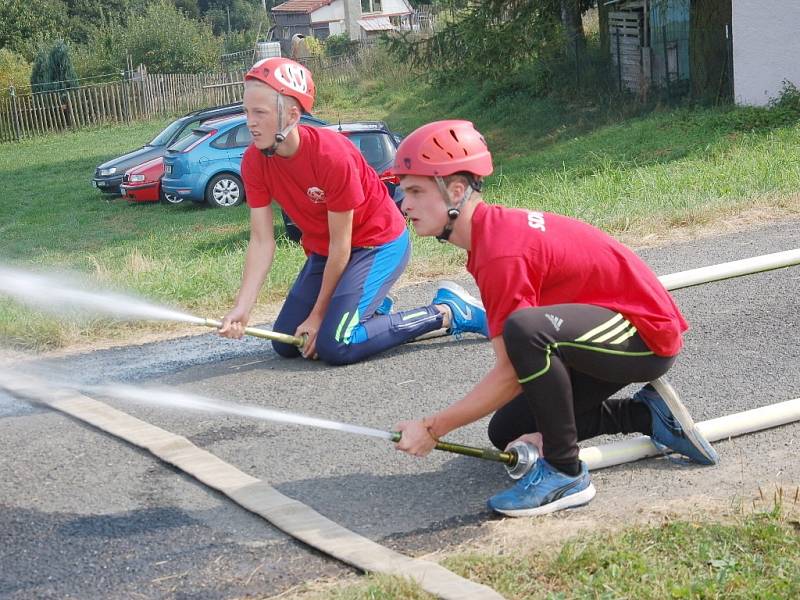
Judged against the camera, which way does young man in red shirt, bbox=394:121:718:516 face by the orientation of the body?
to the viewer's left

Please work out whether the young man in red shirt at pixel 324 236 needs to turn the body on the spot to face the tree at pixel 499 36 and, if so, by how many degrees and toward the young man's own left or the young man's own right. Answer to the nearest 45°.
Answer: approximately 135° to the young man's own right

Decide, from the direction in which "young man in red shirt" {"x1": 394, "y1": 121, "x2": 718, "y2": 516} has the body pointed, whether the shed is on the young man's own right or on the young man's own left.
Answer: on the young man's own right

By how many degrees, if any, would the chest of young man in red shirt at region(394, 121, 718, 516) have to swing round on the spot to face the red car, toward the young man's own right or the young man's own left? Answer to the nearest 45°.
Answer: approximately 45° to the young man's own right

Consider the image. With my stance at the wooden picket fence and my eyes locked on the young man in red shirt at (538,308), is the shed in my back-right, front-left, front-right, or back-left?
front-left

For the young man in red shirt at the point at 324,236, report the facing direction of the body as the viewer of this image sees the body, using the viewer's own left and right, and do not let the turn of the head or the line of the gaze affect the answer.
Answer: facing the viewer and to the left of the viewer

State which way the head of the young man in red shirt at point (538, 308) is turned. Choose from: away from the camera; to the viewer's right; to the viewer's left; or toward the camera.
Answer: to the viewer's left

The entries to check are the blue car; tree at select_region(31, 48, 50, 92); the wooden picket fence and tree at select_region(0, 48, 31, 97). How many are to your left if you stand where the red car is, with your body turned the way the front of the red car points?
1

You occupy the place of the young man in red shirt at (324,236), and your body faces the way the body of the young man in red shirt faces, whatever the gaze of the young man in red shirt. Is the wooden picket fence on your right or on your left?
on your right

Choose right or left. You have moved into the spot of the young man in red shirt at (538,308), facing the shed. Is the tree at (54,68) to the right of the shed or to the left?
left
